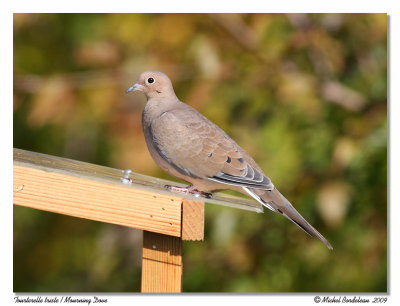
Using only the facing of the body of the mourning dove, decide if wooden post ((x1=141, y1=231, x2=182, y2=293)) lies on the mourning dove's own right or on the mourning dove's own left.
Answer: on the mourning dove's own left

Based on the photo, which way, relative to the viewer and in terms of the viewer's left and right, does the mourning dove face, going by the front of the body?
facing to the left of the viewer
